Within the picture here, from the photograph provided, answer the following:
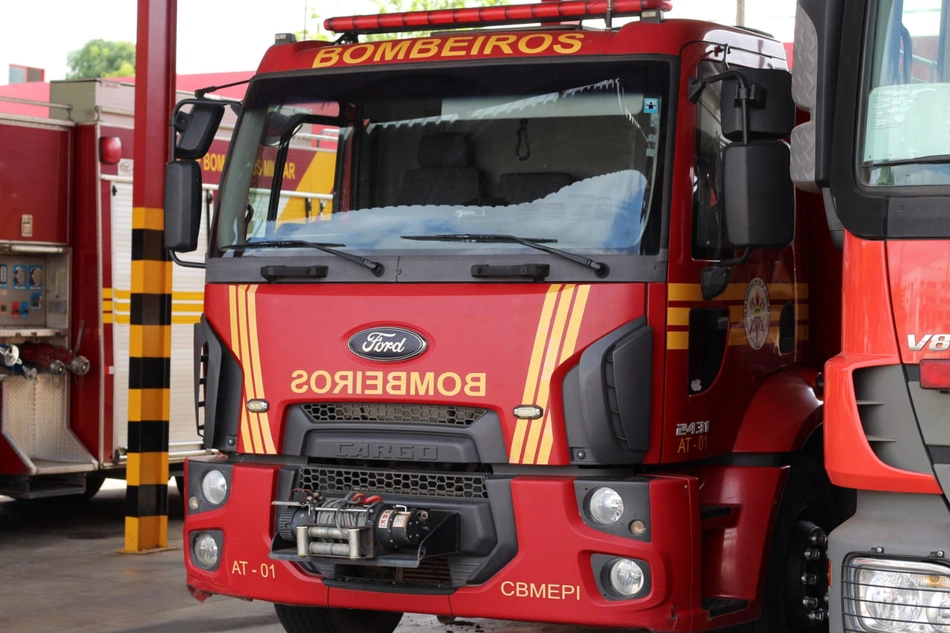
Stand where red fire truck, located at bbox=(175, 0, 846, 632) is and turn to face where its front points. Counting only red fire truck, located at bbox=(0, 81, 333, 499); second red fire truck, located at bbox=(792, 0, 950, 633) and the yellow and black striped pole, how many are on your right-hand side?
2

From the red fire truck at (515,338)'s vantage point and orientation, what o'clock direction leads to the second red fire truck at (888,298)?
The second red fire truck is roughly at 9 o'clock from the red fire truck.

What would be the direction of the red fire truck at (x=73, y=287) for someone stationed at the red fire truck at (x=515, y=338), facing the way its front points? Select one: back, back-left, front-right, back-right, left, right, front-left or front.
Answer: right

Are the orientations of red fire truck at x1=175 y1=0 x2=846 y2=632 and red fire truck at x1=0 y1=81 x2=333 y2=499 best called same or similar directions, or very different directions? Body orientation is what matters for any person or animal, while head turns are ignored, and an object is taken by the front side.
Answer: very different directions

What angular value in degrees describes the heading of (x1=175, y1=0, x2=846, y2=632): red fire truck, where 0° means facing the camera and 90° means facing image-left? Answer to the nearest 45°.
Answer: approximately 45°
